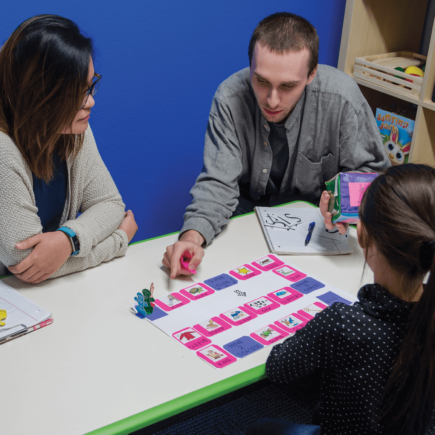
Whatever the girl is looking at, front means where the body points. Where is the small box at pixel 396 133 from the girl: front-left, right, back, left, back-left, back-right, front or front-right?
front-right

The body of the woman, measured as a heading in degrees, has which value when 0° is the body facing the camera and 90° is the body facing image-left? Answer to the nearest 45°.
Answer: approximately 315°

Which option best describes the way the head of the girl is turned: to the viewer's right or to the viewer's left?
to the viewer's left

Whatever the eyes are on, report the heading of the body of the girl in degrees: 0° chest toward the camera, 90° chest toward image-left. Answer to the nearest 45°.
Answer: approximately 135°

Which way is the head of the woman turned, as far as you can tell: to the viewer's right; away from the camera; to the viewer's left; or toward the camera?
to the viewer's right

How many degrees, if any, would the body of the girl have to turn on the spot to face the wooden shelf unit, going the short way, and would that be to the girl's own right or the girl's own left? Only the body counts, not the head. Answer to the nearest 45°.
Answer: approximately 45° to the girl's own right

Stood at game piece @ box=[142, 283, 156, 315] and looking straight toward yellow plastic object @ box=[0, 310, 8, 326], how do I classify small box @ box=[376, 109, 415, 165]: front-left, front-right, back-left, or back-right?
back-right

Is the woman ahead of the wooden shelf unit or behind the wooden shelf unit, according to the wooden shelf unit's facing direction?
ahead
